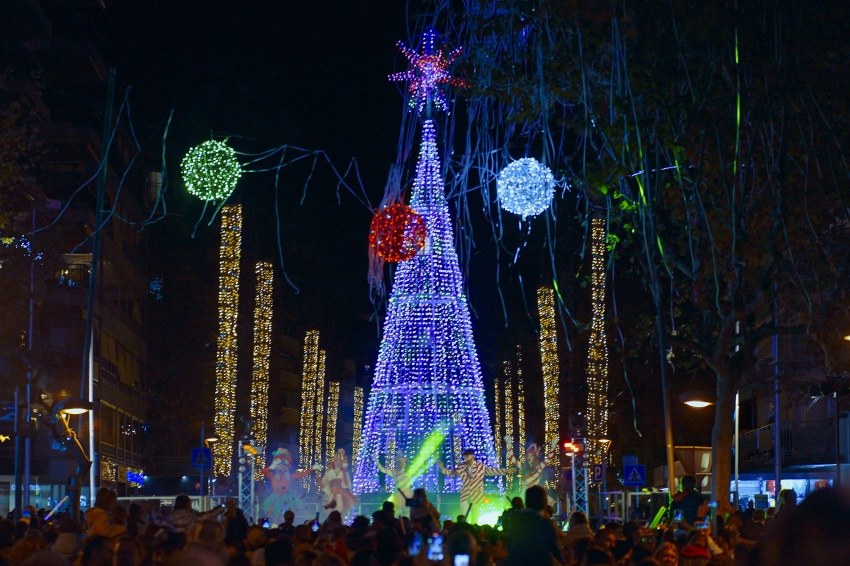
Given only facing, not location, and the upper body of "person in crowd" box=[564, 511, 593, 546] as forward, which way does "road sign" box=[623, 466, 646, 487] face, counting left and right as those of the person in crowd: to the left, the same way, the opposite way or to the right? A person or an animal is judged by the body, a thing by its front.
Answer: the opposite way

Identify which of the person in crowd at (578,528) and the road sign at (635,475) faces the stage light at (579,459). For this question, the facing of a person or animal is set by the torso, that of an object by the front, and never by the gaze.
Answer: the person in crowd

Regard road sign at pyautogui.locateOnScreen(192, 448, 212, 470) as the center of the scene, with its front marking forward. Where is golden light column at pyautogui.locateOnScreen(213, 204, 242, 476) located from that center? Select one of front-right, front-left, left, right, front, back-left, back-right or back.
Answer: back

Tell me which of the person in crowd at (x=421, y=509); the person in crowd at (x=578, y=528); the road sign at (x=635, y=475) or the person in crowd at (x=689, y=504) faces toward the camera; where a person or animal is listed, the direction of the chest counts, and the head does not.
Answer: the road sign

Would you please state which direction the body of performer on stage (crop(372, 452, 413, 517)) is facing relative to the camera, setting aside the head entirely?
toward the camera

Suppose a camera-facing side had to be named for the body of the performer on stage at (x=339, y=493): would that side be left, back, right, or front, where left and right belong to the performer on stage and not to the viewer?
front

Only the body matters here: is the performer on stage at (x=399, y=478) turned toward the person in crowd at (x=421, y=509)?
yes

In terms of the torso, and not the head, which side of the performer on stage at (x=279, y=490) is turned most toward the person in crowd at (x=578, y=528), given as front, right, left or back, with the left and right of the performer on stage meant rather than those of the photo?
front

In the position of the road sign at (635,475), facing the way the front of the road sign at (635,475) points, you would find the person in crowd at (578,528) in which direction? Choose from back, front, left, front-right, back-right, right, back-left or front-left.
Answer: front

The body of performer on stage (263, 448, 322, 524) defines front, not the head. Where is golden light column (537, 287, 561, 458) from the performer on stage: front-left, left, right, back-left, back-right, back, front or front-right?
back-left

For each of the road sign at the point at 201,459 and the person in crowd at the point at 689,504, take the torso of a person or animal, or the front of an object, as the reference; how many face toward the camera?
1

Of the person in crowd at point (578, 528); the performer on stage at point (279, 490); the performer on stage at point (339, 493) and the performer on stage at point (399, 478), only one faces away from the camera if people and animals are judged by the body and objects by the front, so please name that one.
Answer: the person in crowd

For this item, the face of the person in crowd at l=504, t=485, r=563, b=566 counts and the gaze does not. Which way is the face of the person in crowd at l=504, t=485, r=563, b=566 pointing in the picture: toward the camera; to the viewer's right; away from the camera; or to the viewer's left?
away from the camera

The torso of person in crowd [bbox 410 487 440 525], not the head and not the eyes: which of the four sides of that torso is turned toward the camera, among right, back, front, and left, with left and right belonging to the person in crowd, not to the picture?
back

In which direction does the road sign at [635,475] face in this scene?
toward the camera
